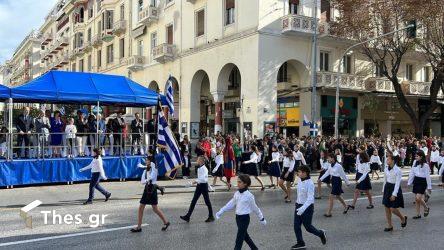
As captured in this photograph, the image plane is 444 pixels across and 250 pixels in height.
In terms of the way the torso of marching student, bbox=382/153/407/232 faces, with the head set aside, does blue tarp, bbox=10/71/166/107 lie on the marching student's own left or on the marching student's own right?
on the marching student's own right

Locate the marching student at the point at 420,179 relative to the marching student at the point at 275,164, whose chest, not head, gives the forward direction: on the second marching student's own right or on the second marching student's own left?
on the second marching student's own left
